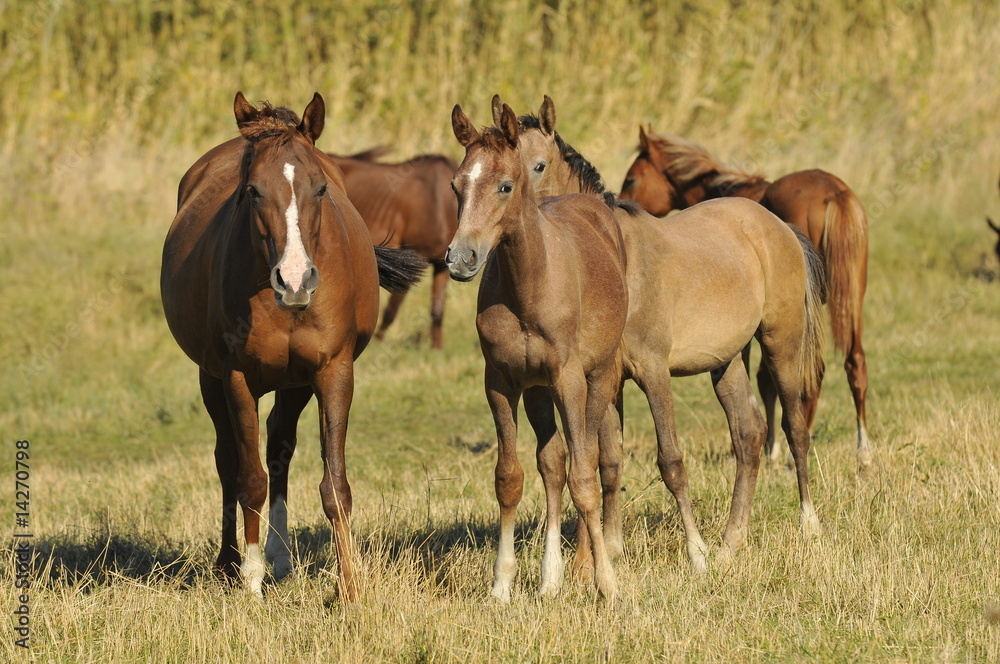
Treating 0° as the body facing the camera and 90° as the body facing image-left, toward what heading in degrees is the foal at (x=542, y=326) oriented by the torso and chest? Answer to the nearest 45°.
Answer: approximately 45°

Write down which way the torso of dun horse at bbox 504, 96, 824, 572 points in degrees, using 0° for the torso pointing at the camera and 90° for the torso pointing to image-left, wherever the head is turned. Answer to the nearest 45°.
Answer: approximately 45°

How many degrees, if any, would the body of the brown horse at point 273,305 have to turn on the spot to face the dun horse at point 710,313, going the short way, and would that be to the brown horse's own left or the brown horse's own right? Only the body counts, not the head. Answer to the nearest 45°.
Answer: approximately 90° to the brown horse's own left

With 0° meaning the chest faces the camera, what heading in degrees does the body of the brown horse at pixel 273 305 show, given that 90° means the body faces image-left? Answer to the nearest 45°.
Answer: approximately 0°

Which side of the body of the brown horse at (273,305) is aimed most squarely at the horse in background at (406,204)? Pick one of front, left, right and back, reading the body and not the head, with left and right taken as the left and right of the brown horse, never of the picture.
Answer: back

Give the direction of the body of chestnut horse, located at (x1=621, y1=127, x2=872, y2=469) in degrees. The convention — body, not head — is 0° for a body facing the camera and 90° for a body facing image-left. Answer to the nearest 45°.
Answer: approximately 135°

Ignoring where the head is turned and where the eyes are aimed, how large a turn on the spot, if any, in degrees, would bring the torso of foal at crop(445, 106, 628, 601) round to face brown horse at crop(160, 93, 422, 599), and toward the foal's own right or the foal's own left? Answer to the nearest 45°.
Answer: approximately 45° to the foal's own right

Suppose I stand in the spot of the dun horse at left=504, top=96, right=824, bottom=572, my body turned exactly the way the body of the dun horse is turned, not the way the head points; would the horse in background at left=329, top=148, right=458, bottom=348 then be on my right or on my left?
on my right

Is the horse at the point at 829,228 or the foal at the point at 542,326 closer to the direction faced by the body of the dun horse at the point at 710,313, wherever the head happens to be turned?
the foal

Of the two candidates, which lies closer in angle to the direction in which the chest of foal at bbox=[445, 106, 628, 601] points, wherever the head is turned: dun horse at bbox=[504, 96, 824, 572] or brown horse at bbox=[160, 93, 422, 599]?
the brown horse

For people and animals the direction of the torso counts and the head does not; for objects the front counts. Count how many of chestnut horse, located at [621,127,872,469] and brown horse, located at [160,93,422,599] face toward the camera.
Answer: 1

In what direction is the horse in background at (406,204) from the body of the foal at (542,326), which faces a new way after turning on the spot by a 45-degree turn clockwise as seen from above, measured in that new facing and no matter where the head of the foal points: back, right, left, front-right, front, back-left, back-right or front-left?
right
